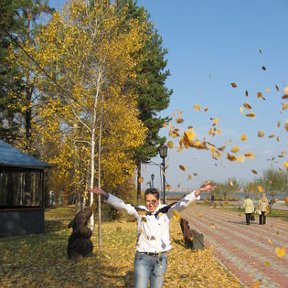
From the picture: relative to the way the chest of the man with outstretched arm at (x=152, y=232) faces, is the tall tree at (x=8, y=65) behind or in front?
behind

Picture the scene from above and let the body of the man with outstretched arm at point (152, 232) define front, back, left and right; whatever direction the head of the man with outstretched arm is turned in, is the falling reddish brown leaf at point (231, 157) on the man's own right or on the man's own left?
on the man's own left

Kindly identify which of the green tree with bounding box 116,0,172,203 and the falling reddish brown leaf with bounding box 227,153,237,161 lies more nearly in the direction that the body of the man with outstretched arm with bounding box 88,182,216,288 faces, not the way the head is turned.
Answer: the falling reddish brown leaf

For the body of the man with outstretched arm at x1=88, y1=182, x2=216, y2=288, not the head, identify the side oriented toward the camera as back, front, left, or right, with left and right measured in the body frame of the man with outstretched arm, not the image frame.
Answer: front

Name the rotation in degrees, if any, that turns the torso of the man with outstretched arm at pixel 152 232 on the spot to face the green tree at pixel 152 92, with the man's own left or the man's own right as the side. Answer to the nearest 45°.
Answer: approximately 180°

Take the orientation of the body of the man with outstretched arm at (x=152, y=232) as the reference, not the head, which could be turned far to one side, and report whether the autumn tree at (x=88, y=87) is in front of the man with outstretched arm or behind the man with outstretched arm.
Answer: behind

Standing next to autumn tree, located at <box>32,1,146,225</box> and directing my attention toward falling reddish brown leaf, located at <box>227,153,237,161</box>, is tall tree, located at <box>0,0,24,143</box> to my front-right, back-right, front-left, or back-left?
back-right
